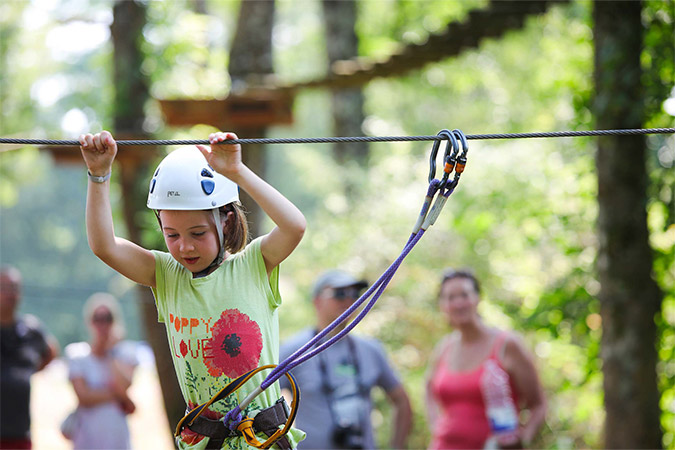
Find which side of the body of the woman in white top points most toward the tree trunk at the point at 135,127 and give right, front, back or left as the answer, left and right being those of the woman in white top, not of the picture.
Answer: back

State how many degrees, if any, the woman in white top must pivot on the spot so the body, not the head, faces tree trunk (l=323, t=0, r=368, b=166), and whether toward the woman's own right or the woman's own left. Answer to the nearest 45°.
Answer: approximately 135° to the woman's own left

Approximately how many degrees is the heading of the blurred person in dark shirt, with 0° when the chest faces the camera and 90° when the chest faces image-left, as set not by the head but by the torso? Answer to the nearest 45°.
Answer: approximately 0°

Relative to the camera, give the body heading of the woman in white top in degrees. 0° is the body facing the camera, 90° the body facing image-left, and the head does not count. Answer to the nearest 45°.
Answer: approximately 0°

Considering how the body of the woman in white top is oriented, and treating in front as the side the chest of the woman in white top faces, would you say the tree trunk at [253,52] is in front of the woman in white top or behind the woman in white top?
behind

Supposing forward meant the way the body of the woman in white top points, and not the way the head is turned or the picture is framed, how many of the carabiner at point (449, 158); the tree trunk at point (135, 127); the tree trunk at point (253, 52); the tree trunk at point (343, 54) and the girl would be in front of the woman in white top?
2

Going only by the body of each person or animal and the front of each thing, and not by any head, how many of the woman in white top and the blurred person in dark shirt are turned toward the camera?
2

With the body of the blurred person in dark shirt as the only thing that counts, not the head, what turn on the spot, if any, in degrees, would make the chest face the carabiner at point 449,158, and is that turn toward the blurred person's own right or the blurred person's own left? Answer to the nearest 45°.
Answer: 0° — they already face it

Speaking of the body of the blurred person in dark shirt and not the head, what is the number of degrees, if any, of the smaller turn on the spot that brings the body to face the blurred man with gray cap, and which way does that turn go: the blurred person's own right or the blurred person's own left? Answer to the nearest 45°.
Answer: approximately 45° to the blurred person's own left

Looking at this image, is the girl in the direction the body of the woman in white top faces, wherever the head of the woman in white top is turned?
yes
